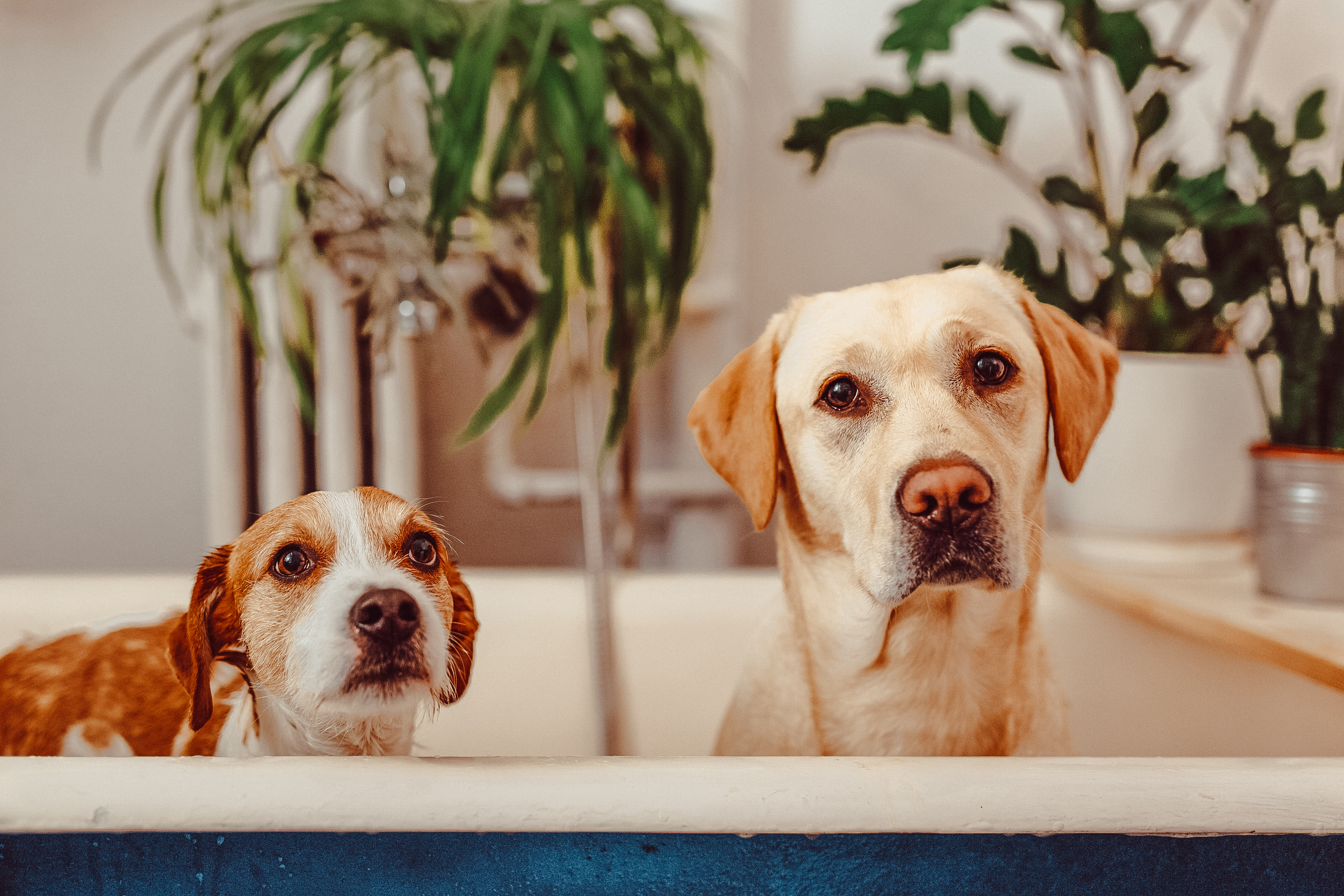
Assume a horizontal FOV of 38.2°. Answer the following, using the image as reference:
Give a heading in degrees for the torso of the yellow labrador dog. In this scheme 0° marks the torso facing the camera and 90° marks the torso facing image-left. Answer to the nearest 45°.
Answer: approximately 0°

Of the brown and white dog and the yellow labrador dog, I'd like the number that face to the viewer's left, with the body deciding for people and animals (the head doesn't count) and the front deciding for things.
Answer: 0

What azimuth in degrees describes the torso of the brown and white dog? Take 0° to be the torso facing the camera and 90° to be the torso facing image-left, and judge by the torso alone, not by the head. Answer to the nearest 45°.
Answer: approximately 315°
